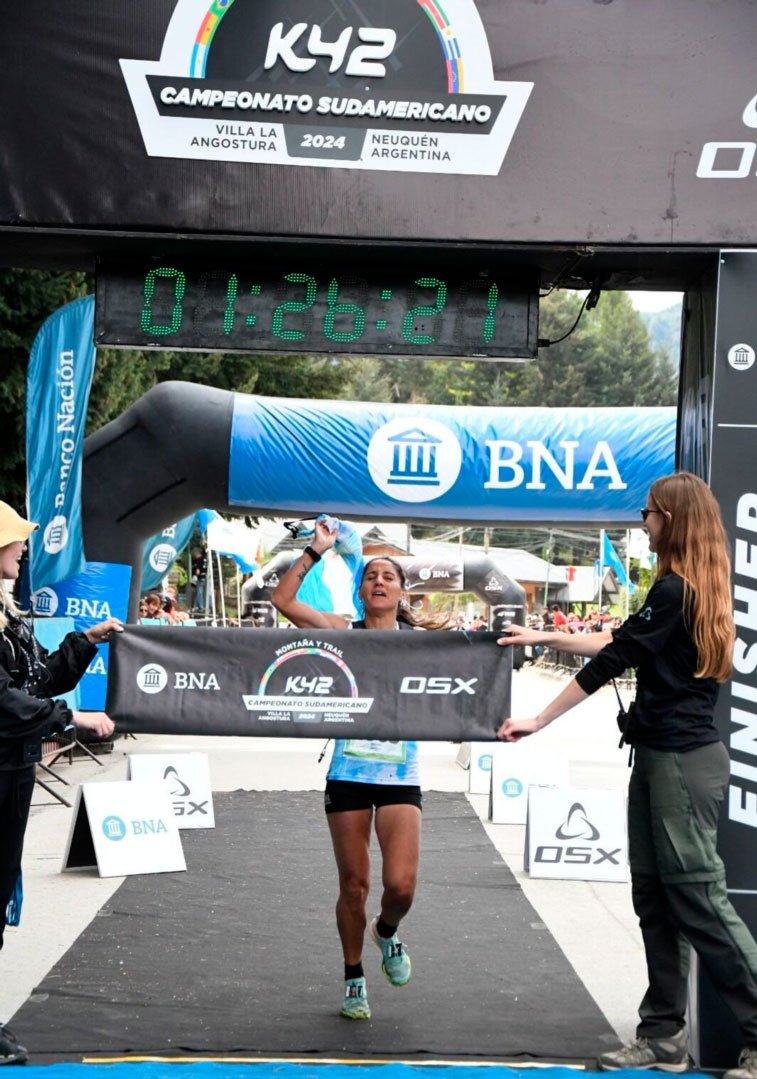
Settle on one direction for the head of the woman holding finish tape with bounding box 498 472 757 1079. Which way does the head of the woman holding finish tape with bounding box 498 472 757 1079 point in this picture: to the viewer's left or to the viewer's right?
to the viewer's left

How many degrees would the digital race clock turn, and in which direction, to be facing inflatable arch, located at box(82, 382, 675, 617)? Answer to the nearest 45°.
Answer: approximately 180°

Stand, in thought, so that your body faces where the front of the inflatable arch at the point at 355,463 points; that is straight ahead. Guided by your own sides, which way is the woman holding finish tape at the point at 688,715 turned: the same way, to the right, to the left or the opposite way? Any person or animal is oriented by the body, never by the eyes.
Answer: to the right

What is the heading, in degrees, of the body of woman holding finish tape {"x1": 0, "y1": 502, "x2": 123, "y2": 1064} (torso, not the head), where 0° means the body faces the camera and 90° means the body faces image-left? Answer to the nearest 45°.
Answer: approximately 270°

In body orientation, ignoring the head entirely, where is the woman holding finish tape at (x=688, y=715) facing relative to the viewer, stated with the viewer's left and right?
facing to the left of the viewer

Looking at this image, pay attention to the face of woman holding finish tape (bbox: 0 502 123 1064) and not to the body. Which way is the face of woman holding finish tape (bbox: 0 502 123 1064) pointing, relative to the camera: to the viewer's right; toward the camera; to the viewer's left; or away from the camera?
to the viewer's right
